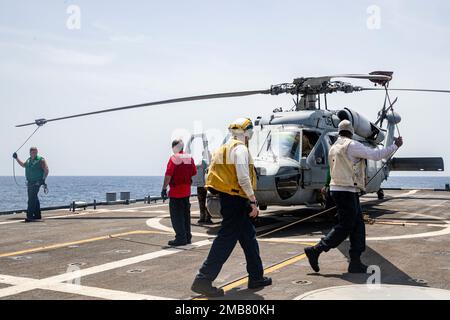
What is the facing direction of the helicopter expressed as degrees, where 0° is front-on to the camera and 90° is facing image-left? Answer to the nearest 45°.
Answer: approximately 45°

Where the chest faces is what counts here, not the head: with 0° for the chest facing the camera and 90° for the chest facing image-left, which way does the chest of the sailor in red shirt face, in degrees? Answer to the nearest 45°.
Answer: approximately 135°

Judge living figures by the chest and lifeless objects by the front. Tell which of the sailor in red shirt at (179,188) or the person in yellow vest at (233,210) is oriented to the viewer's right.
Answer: the person in yellow vest

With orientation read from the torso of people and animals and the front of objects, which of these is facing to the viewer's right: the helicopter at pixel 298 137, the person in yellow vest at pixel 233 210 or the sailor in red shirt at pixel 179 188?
the person in yellow vest

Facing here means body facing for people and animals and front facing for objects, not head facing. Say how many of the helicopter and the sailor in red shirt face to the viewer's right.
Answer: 0

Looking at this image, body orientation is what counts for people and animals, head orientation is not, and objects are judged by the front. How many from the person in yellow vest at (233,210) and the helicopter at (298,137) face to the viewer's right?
1

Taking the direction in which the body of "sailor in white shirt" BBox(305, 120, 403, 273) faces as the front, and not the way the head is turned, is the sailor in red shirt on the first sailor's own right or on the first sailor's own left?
on the first sailor's own left

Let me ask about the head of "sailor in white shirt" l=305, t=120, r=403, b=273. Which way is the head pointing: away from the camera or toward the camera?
away from the camera

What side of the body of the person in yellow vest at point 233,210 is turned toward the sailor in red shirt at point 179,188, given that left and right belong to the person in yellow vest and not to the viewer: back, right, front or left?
left

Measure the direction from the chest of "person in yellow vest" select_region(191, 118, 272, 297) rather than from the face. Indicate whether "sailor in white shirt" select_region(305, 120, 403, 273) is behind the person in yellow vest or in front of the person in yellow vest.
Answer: in front
